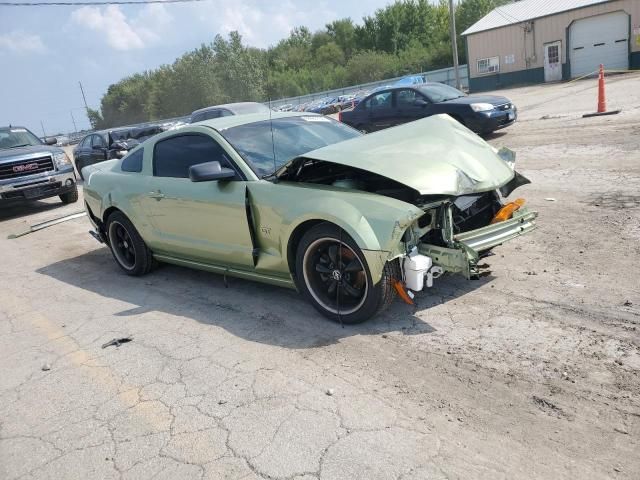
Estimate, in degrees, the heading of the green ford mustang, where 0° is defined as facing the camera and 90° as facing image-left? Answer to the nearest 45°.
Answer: approximately 315°

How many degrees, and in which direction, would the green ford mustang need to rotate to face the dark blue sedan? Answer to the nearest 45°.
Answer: approximately 135° to its left

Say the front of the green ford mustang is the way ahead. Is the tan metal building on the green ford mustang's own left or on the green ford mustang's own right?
on the green ford mustang's own left
